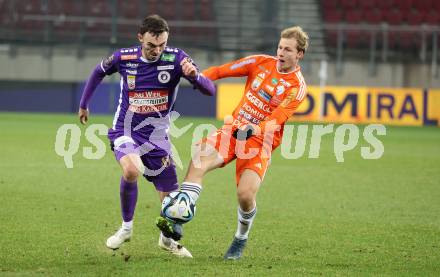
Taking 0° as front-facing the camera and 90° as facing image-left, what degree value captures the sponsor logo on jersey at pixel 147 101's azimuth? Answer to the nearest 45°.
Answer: approximately 0°

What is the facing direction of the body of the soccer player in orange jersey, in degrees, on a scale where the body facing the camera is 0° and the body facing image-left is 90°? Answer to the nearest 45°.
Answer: approximately 45°

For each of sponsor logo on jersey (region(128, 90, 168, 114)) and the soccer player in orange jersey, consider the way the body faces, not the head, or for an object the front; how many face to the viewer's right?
0

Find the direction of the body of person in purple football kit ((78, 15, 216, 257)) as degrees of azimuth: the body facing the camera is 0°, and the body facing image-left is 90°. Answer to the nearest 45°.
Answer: approximately 0°

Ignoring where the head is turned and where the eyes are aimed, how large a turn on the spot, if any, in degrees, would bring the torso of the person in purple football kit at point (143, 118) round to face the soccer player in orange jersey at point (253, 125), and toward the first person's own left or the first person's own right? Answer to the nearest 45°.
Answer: approximately 90° to the first person's own left

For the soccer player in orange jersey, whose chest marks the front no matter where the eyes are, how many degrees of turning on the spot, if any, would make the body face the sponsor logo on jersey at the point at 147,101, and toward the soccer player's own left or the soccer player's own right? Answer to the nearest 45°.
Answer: approximately 45° to the soccer player's own right

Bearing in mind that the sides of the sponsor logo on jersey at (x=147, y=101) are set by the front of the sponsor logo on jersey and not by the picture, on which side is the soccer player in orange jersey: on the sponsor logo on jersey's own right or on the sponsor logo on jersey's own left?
on the sponsor logo on jersey's own left
